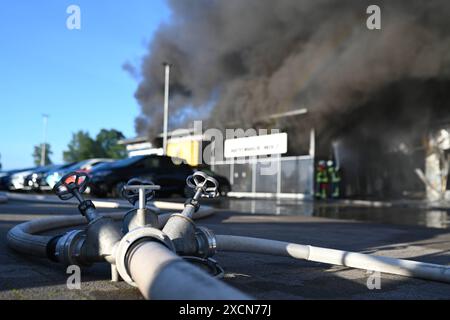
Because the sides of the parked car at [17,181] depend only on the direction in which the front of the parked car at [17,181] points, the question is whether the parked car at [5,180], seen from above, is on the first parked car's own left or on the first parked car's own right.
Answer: on the first parked car's own right

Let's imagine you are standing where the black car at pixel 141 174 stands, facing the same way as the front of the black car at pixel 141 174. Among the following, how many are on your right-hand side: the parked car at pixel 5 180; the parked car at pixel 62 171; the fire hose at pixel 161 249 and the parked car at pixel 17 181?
3

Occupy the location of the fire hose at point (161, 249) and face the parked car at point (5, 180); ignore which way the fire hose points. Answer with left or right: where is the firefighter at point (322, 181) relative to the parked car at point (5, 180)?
right

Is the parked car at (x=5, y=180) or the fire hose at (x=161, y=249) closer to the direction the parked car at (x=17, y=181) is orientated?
the fire hose

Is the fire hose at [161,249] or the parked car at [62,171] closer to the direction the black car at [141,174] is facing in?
the fire hose

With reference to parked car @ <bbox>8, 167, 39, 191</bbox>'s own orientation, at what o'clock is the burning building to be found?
The burning building is roughly at 8 o'clock from the parked car.

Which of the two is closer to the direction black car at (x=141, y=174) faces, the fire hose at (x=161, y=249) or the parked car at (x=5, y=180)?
the fire hose

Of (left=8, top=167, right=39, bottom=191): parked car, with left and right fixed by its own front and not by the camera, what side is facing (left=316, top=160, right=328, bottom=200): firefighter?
left

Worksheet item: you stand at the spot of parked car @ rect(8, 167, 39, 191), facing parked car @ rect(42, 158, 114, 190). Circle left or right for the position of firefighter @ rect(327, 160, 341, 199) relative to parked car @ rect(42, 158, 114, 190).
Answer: left
